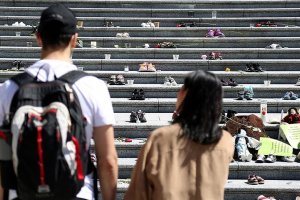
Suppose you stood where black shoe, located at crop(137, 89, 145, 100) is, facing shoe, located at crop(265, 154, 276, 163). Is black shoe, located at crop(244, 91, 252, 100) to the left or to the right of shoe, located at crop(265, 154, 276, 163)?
left

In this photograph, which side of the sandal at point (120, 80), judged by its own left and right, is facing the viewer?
front

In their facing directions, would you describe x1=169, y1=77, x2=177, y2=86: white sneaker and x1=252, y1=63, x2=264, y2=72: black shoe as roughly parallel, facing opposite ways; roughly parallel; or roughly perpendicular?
roughly parallel

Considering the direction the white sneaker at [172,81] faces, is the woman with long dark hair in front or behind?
in front

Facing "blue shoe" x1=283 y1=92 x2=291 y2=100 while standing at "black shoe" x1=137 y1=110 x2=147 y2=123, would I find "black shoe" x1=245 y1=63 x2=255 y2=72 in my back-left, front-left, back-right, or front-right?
front-left

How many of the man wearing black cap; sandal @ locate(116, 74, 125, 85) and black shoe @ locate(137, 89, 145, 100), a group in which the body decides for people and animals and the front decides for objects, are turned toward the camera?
2

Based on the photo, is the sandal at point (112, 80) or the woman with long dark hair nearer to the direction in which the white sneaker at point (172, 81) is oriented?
the woman with long dark hair

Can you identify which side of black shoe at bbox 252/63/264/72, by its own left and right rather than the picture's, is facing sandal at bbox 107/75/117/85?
right

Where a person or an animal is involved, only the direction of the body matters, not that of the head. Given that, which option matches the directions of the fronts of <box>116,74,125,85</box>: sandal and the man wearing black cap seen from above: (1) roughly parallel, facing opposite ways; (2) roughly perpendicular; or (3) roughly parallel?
roughly parallel, facing opposite ways

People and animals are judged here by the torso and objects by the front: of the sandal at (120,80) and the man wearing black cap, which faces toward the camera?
the sandal

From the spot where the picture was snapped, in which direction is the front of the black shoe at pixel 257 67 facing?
facing the viewer and to the right of the viewer

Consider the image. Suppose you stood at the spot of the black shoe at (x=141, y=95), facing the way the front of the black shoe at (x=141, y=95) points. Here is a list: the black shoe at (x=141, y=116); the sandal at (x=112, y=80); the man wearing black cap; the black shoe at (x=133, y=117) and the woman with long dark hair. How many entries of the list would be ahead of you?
4

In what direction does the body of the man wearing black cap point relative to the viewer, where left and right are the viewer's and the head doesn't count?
facing away from the viewer

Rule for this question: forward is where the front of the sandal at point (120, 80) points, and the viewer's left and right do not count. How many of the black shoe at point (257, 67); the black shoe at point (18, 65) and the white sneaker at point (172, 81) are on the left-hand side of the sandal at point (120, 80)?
2

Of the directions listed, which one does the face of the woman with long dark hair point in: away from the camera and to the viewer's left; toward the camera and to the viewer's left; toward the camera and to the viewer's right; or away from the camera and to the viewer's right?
away from the camera and to the viewer's left
